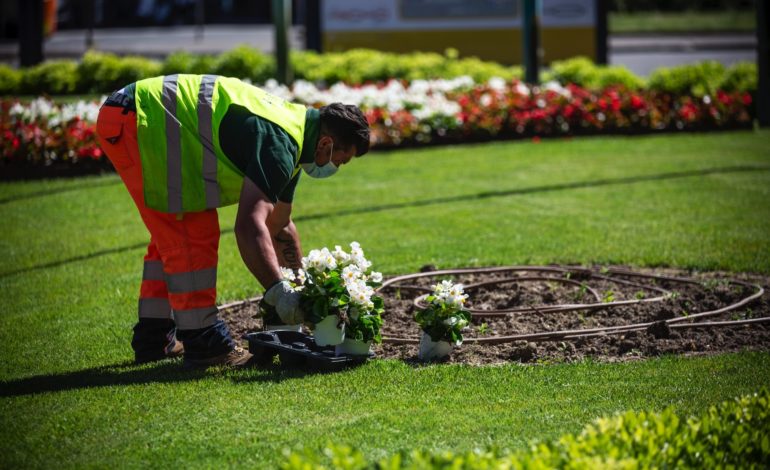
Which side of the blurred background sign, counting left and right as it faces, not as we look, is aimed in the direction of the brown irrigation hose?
front

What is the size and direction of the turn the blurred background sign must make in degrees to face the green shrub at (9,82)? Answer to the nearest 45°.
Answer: approximately 45° to its right

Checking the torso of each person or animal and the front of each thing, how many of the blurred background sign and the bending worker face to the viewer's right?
1

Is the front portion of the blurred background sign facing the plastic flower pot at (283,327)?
yes

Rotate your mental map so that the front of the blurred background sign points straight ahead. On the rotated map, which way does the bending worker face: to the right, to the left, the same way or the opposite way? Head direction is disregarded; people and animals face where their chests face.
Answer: to the left

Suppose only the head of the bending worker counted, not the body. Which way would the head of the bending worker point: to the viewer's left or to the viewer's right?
to the viewer's right

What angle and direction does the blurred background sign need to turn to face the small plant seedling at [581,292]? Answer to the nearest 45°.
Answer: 0° — it already faces it

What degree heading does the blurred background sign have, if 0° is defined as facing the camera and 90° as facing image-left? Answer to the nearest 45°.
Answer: approximately 0°

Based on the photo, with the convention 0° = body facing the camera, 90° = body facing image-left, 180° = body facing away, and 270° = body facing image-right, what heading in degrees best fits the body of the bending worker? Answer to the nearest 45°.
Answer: approximately 270°

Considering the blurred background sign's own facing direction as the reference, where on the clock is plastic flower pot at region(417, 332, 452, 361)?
The plastic flower pot is roughly at 12 o'clock from the blurred background sign.

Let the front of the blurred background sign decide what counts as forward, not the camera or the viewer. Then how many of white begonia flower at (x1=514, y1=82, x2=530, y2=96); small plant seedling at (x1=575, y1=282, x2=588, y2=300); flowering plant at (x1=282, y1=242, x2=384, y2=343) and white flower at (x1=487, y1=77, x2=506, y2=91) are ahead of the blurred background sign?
4
